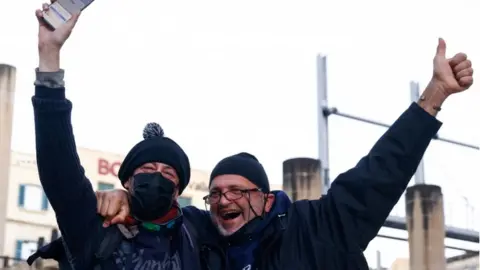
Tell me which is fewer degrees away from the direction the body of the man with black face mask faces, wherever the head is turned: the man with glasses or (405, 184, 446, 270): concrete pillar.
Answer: the man with glasses

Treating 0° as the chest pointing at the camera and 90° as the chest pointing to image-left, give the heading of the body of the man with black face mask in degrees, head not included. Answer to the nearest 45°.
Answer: approximately 0°

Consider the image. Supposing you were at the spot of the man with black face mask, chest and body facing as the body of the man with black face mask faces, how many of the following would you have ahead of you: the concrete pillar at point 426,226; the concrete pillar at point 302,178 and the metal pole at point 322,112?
0

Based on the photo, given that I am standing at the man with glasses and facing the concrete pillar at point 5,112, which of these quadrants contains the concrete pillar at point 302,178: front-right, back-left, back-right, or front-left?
front-right

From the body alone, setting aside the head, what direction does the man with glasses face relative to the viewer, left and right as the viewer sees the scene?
facing the viewer and to the left of the viewer

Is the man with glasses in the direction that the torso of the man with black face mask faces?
no

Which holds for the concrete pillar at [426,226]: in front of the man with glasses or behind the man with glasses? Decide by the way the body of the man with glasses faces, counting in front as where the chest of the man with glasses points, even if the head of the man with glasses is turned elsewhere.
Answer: behind

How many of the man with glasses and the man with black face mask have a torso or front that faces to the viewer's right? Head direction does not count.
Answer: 0

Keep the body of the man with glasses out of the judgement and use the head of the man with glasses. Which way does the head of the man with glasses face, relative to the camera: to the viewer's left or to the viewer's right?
to the viewer's left

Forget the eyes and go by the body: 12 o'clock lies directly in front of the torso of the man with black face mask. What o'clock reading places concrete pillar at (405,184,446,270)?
The concrete pillar is roughly at 7 o'clock from the man with black face mask.

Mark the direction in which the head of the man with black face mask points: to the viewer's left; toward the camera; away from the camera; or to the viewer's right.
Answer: toward the camera

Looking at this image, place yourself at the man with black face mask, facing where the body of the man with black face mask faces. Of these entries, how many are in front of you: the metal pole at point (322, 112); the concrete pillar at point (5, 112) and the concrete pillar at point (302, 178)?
0

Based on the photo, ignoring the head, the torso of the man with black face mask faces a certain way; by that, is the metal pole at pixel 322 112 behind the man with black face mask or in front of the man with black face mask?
behind

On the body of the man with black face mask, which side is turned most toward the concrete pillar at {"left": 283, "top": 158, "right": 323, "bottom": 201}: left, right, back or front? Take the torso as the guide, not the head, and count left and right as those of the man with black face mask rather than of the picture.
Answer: back

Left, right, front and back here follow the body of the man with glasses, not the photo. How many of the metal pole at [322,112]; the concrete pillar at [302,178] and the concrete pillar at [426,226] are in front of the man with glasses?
0

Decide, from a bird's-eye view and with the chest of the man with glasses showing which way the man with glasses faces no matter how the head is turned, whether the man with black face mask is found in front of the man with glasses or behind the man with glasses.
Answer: in front

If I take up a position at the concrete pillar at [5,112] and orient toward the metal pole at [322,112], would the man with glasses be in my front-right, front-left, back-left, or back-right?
front-right
